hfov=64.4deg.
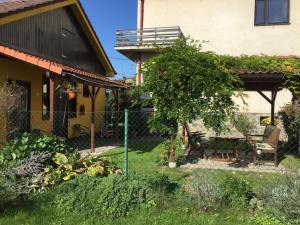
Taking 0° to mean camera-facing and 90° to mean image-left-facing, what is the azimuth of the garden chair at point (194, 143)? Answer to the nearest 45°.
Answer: approximately 270°

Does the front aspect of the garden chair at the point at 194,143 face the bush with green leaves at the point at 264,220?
no

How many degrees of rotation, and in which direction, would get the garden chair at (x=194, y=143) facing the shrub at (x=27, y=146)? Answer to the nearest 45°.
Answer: approximately 135° to its right

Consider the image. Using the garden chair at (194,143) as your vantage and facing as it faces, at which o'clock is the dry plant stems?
The dry plant stems is roughly at 5 o'clock from the garden chair.

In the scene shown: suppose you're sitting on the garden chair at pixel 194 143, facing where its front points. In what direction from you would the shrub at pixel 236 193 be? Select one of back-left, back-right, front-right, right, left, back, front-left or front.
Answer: right

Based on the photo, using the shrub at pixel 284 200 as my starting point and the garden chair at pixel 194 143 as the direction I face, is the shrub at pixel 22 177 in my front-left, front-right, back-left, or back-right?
front-left

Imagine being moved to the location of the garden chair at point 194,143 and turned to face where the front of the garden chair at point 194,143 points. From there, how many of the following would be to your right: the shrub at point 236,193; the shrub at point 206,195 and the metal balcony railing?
2

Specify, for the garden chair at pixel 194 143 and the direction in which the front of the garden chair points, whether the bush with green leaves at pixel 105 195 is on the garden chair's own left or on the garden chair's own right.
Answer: on the garden chair's own right

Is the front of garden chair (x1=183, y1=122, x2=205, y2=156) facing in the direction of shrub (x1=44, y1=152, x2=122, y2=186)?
no

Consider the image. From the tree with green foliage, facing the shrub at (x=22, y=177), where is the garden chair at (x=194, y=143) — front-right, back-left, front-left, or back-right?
back-right

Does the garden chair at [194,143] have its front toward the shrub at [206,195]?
no

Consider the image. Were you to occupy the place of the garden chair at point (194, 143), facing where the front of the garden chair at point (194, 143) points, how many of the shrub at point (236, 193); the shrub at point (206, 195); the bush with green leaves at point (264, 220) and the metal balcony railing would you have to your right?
3

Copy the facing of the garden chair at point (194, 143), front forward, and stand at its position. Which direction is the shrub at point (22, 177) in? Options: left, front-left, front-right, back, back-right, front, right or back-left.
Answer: back-right
